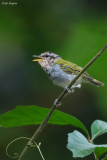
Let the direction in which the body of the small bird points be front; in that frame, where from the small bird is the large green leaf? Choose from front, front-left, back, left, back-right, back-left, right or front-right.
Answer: front

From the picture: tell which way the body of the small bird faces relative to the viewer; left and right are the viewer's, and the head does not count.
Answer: facing to the left of the viewer

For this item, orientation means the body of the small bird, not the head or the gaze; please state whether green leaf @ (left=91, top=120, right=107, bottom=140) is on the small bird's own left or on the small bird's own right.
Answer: on the small bird's own left

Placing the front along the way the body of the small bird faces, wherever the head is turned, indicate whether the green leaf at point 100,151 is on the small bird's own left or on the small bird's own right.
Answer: on the small bird's own left

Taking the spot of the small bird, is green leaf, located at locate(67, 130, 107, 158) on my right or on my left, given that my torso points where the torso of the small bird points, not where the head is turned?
on my left
